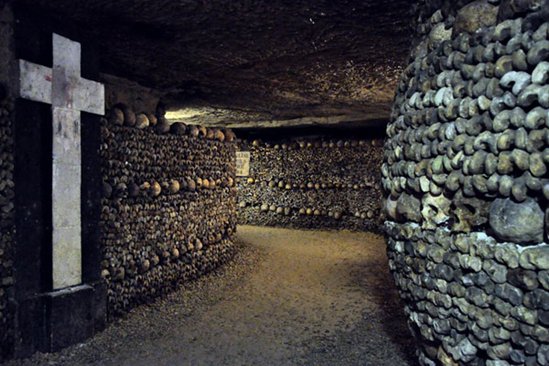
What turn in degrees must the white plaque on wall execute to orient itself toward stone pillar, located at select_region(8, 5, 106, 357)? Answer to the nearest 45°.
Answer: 0° — it already faces it

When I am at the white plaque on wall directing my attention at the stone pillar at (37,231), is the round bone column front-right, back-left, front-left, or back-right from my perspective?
front-left

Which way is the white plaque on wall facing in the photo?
toward the camera

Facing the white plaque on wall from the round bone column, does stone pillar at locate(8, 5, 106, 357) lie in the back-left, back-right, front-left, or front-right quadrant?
front-left

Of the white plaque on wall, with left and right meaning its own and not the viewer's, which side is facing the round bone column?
front

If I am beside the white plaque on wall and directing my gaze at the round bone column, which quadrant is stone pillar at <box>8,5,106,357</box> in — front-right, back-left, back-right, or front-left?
front-right
